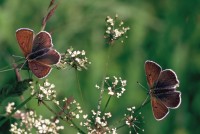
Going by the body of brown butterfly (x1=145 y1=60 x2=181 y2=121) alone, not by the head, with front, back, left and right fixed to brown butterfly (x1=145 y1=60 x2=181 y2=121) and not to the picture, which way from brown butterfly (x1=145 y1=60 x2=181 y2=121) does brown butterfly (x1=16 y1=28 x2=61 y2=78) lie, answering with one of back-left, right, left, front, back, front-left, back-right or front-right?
front-left

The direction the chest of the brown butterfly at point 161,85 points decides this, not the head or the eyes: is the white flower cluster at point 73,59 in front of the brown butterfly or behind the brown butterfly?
in front
